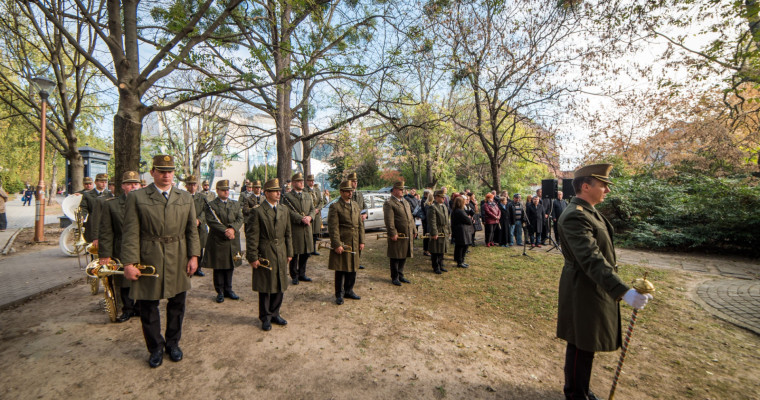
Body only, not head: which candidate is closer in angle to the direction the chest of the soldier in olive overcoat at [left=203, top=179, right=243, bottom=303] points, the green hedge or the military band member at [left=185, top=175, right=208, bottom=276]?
the green hedge

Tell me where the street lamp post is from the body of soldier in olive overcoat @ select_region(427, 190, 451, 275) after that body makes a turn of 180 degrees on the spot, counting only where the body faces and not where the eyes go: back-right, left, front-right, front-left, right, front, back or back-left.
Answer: front-left

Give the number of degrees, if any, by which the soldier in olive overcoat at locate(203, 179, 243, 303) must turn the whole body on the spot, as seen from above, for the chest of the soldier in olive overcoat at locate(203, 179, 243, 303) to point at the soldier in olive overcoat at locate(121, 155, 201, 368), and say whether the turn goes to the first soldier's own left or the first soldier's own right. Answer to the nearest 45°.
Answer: approximately 45° to the first soldier's own right

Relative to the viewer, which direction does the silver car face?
to the viewer's left

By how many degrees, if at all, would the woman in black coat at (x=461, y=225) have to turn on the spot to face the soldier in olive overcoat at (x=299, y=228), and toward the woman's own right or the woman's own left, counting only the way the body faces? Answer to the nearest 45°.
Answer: approximately 135° to the woman's own right
